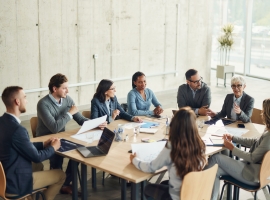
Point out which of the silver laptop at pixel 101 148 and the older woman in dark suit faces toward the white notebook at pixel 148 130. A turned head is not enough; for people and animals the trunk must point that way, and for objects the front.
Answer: the older woman in dark suit

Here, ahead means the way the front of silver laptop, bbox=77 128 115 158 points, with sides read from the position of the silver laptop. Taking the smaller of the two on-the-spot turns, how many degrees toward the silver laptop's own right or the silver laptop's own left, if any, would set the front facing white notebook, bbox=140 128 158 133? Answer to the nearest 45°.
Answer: approximately 135° to the silver laptop's own right

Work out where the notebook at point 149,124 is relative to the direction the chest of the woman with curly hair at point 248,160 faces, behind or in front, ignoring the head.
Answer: in front

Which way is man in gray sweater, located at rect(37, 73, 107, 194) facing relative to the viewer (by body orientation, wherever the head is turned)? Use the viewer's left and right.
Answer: facing the viewer and to the right of the viewer

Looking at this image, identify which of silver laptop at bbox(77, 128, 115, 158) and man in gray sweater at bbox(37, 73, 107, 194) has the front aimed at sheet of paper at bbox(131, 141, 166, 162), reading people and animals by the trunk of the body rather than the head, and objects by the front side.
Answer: the man in gray sweater

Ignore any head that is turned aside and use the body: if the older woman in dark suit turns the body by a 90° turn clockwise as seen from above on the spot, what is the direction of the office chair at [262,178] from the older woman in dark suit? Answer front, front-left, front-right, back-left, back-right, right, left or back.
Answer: back-left

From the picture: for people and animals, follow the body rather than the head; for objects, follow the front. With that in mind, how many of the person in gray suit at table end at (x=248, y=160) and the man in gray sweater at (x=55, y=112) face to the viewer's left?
1

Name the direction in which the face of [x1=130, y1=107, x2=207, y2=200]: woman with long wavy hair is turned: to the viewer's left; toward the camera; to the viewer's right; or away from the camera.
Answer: away from the camera

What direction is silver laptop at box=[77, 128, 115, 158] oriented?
to the viewer's left

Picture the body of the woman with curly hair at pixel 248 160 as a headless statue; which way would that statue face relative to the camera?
to the viewer's left

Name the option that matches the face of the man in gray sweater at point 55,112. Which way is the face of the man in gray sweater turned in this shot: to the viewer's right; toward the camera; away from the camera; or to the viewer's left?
to the viewer's right

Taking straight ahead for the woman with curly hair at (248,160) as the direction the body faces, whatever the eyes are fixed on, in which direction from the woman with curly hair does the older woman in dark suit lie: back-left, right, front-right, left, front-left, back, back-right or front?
right

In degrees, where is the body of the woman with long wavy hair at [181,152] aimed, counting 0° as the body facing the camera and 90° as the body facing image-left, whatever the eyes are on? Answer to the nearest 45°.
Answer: approximately 135°
